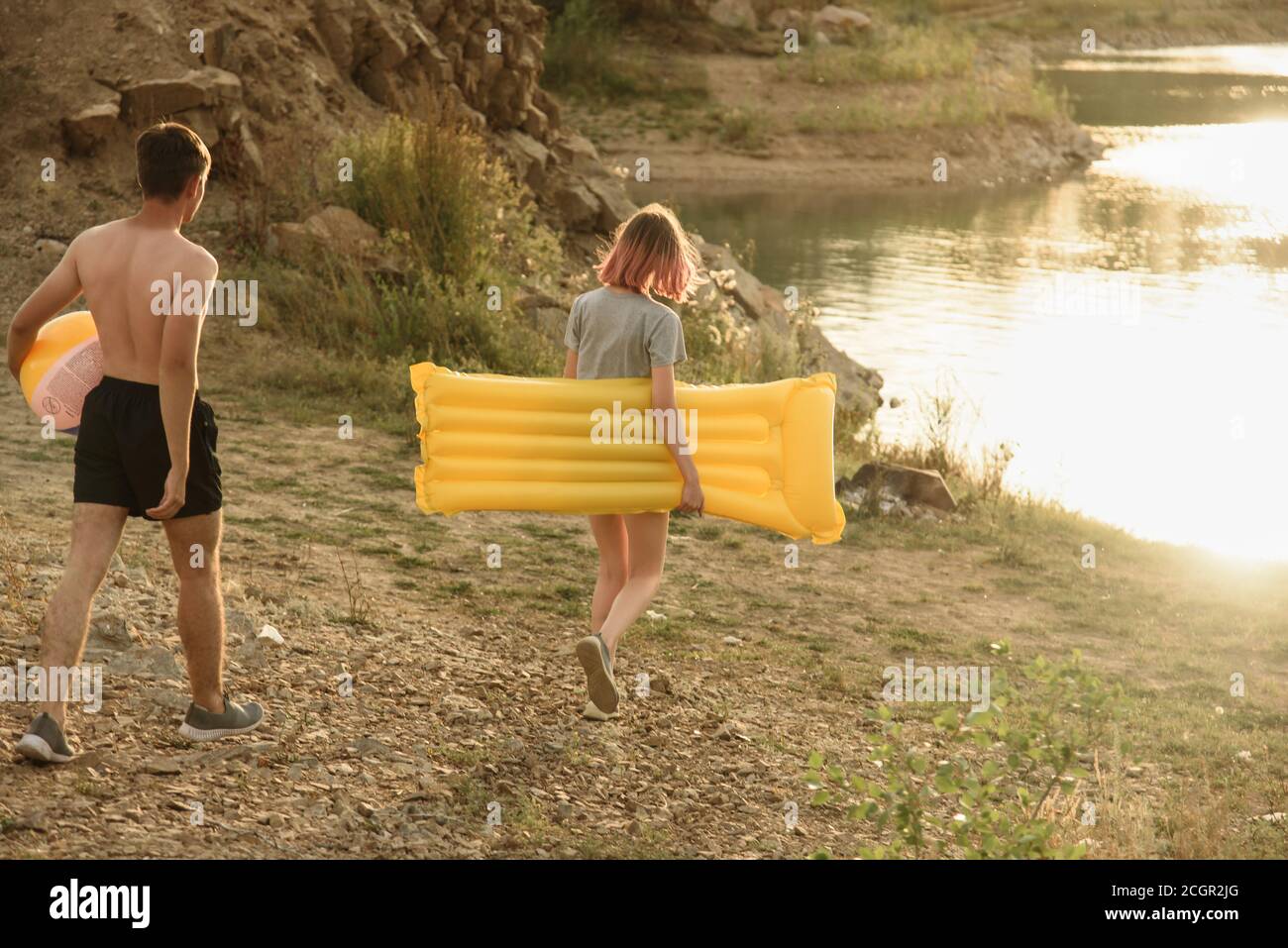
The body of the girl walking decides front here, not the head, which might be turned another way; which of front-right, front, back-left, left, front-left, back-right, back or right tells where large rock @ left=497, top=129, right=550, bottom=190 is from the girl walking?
front-left

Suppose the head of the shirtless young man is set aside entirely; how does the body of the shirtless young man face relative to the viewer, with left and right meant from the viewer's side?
facing away from the viewer and to the right of the viewer

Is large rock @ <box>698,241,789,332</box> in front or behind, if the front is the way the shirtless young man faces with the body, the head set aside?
in front

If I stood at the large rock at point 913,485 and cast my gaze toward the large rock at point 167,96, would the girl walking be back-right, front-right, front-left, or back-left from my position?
back-left

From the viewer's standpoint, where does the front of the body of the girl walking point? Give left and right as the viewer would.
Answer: facing away from the viewer and to the right of the viewer

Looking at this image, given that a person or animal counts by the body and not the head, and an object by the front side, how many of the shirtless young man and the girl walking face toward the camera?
0

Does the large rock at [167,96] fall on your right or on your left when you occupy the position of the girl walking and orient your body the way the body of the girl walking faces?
on your left

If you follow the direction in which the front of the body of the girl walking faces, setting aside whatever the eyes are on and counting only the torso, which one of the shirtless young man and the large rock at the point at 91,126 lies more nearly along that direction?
the large rock

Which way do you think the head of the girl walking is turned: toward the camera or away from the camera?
away from the camera

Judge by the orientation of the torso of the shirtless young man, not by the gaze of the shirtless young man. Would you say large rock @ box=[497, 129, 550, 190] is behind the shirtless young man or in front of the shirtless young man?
in front

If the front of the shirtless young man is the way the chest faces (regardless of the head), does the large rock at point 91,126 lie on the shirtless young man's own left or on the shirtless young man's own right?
on the shirtless young man's own left

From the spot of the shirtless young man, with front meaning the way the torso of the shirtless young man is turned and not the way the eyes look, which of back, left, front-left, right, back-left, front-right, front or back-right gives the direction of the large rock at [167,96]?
front-left
